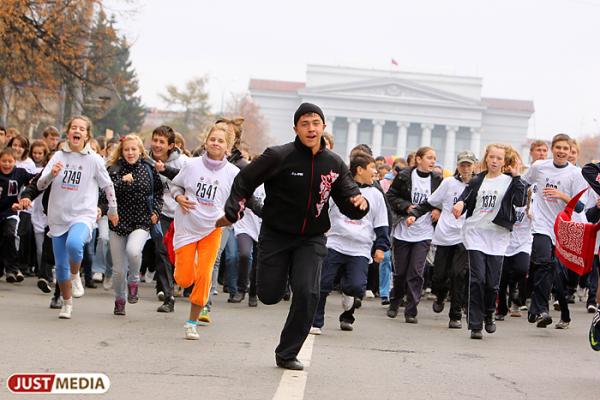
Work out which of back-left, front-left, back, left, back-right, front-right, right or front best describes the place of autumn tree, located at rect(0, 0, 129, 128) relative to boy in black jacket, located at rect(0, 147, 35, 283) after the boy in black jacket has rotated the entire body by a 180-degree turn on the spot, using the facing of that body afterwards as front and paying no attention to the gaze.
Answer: front

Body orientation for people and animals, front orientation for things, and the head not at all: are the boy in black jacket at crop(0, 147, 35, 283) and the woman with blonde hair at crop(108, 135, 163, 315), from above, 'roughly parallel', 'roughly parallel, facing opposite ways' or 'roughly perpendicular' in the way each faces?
roughly parallel

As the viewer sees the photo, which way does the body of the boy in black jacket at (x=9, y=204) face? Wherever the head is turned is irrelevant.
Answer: toward the camera

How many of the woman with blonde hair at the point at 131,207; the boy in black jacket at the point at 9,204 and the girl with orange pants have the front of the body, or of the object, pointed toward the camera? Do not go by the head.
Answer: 3

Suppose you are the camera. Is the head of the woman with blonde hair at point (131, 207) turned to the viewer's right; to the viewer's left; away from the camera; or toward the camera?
toward the camera

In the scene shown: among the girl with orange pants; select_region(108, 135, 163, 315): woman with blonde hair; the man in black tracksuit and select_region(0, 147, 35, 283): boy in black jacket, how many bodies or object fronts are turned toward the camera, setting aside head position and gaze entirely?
4

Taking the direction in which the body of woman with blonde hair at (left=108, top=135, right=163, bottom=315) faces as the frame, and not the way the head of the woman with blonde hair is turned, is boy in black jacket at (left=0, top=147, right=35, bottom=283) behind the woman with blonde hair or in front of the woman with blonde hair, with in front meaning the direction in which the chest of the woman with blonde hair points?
behind

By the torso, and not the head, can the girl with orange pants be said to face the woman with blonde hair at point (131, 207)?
no

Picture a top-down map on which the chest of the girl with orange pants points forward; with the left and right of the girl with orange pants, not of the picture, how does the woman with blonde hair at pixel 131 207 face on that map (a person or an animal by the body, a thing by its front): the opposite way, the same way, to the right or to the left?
the same way

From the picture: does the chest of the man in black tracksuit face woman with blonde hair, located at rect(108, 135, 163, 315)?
no

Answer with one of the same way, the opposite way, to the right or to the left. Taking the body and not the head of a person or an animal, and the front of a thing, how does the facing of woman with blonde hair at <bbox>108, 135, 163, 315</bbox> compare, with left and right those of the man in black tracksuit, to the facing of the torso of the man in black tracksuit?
the same way

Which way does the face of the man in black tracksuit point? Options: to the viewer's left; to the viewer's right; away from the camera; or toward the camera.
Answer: toward the camera

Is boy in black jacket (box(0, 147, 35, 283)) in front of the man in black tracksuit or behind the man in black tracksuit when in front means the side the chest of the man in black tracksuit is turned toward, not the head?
behind

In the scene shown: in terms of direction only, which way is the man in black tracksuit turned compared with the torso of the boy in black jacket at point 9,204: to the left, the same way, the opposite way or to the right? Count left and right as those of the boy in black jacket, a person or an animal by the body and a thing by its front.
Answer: the same way

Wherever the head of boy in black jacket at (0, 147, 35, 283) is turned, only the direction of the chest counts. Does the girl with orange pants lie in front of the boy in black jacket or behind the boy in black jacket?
in front

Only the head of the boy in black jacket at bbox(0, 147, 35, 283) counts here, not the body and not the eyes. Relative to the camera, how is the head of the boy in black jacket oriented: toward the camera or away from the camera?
toward the camera

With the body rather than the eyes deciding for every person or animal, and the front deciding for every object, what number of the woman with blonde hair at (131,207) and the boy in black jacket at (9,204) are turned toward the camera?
2

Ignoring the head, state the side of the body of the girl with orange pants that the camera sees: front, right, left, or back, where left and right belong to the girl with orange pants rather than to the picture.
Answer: front

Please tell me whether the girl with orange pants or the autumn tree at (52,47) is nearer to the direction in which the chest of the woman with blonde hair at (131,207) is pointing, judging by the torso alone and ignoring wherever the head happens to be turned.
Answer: the girl with orange pants
